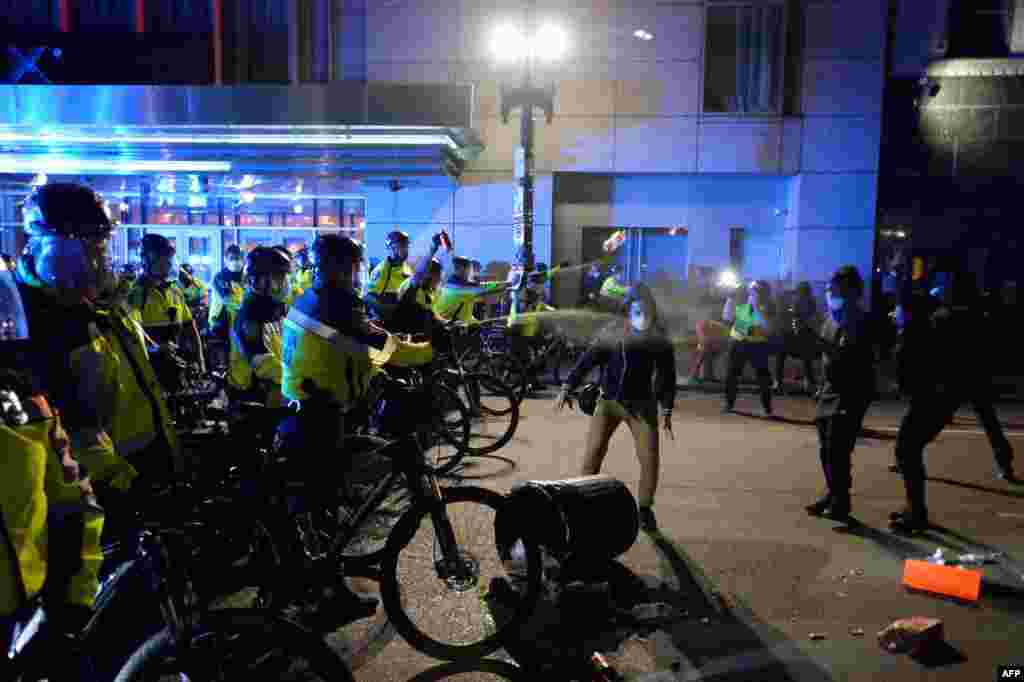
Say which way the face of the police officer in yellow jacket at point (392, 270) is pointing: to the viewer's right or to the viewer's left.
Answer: to the viewer's right

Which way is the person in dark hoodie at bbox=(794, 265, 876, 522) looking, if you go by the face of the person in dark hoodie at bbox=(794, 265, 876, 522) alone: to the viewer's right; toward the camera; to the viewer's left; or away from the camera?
to the viewer's left

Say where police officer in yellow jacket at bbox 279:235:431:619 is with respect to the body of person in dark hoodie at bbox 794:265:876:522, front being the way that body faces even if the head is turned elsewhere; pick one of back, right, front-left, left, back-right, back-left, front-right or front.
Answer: front-left

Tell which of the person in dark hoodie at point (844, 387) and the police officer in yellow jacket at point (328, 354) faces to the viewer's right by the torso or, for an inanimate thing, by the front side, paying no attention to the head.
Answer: the police officer in yellow jacket

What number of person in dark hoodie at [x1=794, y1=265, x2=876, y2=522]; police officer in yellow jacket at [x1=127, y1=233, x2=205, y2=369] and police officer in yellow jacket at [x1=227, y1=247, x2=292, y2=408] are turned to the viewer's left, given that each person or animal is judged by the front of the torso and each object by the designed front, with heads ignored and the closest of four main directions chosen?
1

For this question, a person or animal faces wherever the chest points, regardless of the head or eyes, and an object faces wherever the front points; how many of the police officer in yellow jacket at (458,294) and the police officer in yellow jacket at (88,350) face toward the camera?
0

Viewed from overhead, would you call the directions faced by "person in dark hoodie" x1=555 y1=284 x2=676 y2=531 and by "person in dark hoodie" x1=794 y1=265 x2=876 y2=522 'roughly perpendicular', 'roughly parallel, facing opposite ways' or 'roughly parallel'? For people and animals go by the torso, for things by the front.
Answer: roughly perpendicular

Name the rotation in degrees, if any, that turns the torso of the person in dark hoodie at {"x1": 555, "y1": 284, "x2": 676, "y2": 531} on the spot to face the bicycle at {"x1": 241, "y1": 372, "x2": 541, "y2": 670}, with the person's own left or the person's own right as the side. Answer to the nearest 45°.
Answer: approximately 45° to the person's own right

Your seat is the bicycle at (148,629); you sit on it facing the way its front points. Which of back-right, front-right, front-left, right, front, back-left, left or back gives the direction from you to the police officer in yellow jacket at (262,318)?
left

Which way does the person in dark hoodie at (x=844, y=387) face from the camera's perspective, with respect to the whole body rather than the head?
to the viewer's left

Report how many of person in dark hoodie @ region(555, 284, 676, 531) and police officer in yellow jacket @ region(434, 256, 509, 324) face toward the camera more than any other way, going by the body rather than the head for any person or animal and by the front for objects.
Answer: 1

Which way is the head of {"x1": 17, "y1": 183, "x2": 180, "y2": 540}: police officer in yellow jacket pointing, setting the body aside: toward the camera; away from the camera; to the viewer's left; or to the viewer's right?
to the viewer's right

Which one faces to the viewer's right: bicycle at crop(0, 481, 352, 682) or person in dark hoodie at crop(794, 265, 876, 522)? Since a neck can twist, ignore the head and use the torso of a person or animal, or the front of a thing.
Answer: the bicycle

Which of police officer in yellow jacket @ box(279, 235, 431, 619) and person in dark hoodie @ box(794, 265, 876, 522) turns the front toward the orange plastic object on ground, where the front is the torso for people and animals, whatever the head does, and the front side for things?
the police officer in yellow jacket

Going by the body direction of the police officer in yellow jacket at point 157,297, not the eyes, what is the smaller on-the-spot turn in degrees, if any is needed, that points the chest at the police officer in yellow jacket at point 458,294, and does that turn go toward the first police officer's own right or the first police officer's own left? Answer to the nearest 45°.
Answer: approximately 45° to the first police officer's own left

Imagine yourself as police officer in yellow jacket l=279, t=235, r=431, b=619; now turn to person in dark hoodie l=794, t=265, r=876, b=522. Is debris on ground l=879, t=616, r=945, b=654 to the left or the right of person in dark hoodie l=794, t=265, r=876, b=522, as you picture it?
right

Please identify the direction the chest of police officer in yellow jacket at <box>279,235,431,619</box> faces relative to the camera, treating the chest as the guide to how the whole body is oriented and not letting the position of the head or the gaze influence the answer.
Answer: to the viewer's right

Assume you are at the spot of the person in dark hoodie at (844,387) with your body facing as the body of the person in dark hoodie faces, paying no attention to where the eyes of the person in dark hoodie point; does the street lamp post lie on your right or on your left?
on your right

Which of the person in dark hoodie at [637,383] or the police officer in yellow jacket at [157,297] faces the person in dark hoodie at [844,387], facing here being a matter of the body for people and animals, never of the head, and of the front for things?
the police officer in yellow jacket

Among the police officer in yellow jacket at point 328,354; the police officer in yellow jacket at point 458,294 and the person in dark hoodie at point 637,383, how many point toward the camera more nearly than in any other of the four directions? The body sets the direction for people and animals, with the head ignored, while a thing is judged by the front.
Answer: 1

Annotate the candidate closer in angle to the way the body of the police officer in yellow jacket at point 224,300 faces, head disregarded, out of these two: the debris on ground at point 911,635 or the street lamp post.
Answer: the debris on ground

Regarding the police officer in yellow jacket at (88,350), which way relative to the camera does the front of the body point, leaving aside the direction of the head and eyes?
to the viewer's right
